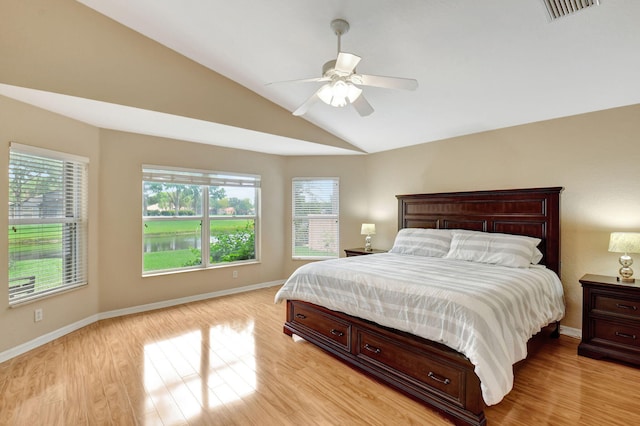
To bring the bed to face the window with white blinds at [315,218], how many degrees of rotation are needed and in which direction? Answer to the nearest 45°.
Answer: approximately 90° to its right

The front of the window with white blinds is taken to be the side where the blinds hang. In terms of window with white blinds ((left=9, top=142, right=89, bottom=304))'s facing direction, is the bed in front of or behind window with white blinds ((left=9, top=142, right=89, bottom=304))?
in front

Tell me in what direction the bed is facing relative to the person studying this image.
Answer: facing the viewer and to the left of the viewer

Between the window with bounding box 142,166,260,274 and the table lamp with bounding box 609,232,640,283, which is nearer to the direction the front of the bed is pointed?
the window

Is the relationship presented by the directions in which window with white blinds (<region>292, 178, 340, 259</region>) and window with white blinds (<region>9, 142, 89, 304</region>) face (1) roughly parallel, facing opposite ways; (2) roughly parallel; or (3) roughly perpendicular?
roughly perpendicular

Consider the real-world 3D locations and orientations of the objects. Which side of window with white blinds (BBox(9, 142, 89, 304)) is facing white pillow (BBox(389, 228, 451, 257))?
front

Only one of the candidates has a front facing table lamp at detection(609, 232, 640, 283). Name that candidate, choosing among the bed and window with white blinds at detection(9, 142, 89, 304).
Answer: the window with white blinds

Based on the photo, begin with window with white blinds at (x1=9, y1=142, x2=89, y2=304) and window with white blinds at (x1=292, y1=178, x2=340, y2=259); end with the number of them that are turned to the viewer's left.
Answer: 0

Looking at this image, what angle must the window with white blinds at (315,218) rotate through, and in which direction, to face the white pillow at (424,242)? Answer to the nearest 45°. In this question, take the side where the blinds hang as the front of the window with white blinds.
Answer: approximately 45° to its left

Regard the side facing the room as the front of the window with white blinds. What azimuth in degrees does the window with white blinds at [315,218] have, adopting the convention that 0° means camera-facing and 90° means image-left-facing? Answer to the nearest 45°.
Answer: approximately 0°

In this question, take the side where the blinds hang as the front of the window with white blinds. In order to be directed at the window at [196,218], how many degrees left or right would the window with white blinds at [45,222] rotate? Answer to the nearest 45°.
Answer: approximately 45° to its left

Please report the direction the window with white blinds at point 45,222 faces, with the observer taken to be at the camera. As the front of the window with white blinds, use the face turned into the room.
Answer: facing the viewer and to the right of the viewer

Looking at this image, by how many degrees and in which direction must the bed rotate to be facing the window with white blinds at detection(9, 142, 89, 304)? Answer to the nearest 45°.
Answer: approximately 45° to its right

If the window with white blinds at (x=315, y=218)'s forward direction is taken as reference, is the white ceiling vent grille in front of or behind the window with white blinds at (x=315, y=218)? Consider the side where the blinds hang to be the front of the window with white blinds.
in front

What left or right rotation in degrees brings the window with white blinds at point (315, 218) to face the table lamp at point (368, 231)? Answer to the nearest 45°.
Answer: approximately 45° to its left
